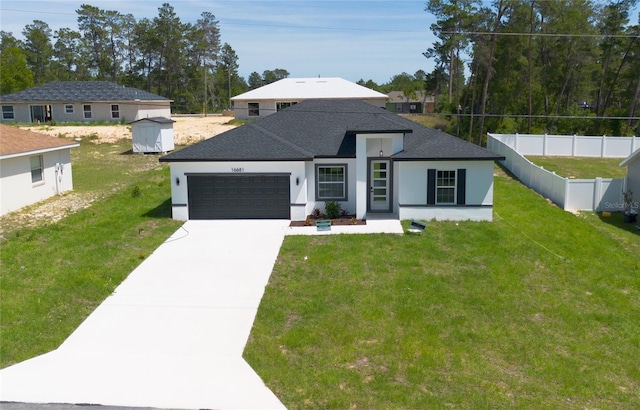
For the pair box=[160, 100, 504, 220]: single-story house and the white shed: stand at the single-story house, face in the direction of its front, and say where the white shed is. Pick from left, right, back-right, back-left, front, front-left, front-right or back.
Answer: back-right

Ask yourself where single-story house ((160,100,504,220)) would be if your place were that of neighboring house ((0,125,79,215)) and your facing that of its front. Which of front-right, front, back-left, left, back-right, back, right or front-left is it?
left

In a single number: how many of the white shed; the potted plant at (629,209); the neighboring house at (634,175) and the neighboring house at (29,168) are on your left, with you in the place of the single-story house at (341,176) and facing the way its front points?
2

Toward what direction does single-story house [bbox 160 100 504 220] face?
toward the camera

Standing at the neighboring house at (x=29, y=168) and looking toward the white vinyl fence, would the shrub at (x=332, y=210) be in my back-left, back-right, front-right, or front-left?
front-right

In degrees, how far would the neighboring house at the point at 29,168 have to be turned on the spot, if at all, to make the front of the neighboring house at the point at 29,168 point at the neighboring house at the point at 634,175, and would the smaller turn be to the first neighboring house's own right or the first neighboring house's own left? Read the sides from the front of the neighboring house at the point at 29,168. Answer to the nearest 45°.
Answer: approximately 90° to the first neighboring house's own left

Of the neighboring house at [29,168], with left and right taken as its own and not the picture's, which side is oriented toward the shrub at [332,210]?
left

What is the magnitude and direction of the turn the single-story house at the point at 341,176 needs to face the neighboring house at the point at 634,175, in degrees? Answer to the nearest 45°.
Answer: approximately 90° to its left

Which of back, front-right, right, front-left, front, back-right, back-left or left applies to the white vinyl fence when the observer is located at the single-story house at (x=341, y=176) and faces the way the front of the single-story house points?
back-left

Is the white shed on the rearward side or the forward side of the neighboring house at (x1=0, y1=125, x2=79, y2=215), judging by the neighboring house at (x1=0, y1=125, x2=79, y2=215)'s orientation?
on the rearward side

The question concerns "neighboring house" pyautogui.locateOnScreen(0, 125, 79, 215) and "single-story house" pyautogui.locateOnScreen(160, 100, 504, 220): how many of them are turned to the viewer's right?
0

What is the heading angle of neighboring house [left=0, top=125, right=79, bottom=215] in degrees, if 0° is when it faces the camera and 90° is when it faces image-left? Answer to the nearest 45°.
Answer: approximately 45°
